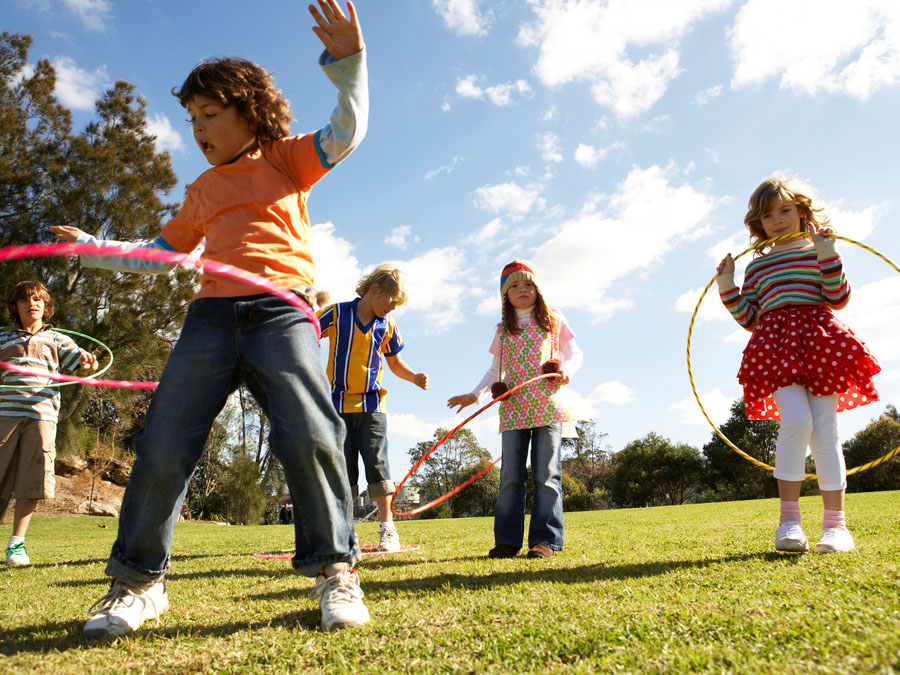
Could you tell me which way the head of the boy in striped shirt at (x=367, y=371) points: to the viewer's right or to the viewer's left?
to the viewer's right

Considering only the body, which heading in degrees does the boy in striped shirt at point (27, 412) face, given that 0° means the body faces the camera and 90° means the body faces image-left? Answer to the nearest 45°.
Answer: approximately 0°

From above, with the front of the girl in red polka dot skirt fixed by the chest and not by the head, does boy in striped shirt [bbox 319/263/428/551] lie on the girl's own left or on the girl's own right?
on the girl's own right

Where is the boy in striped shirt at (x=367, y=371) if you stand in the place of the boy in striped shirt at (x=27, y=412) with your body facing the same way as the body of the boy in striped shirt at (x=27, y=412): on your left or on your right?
on your left

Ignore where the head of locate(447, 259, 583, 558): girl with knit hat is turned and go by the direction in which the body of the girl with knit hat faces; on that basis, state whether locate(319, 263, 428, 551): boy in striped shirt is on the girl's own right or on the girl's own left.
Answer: on the girl's own right

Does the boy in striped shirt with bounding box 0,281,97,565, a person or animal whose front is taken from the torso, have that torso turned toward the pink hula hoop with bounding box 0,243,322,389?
yes
